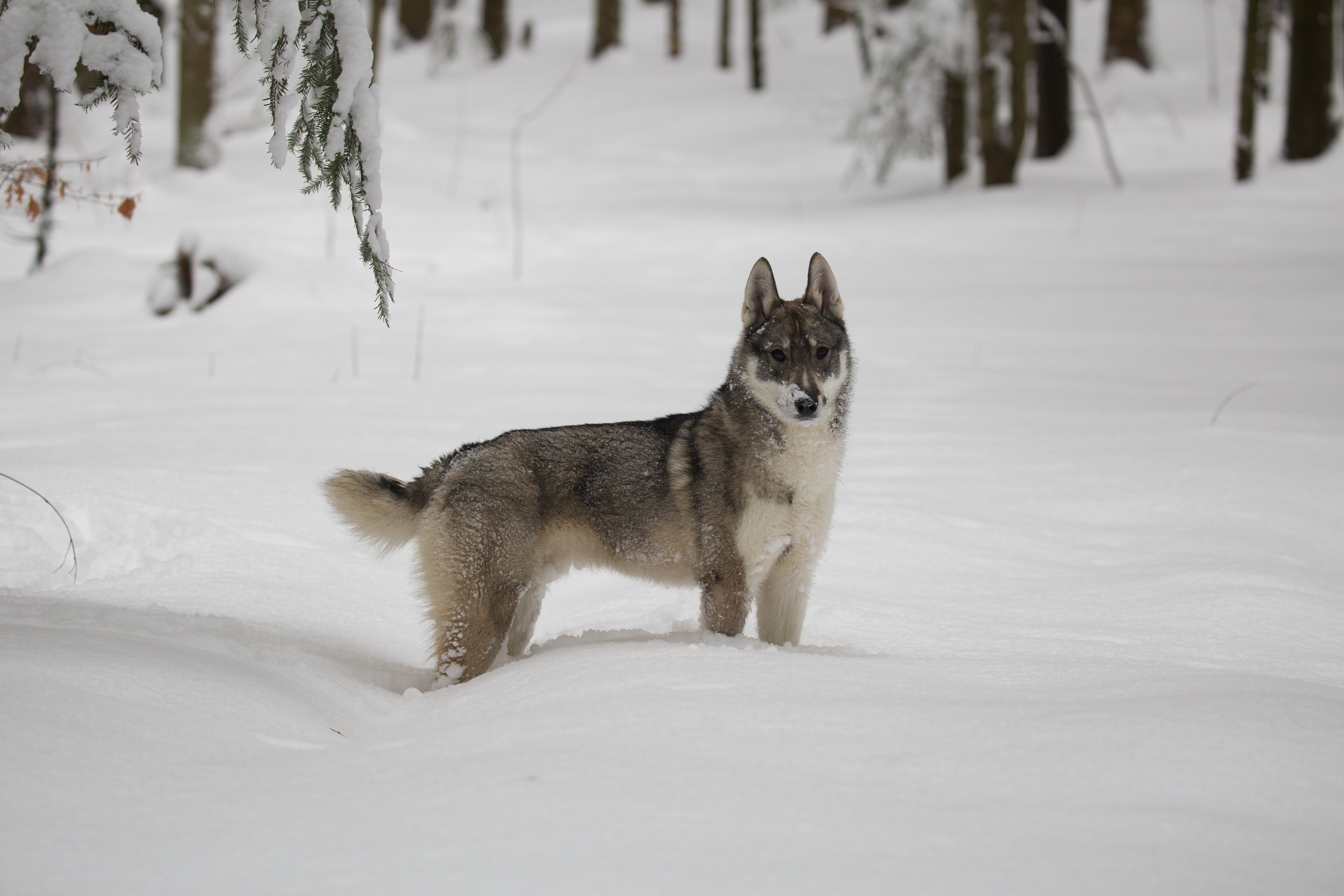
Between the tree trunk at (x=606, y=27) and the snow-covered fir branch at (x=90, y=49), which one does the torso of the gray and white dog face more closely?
the tree trunk

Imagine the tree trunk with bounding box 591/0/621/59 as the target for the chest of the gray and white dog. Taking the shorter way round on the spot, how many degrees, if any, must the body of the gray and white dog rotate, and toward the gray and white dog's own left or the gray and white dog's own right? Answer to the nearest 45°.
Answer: approximately 90° to the gray and white dog's own left

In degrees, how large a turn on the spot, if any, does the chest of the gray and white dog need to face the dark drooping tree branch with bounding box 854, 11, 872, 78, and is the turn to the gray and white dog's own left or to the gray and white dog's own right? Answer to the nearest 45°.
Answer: approximately 90° to the gray and white dog's own left

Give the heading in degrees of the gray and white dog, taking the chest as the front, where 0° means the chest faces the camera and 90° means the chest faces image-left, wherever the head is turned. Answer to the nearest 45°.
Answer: approximately 270°

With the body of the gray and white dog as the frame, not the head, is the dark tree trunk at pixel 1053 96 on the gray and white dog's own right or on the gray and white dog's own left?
on the gray and white dog's own left

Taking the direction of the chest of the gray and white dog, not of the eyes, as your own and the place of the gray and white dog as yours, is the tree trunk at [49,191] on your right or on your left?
on your left
